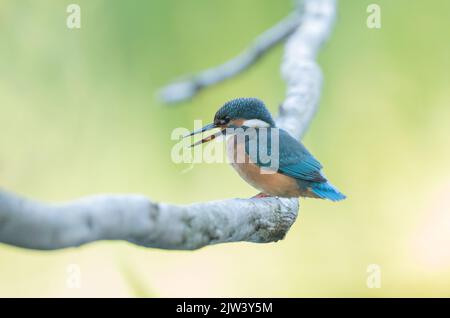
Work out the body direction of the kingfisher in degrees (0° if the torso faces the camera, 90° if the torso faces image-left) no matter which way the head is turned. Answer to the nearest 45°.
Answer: approximately 90°

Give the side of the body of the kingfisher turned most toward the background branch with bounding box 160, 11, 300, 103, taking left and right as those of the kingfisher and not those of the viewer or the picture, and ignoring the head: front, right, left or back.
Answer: right
